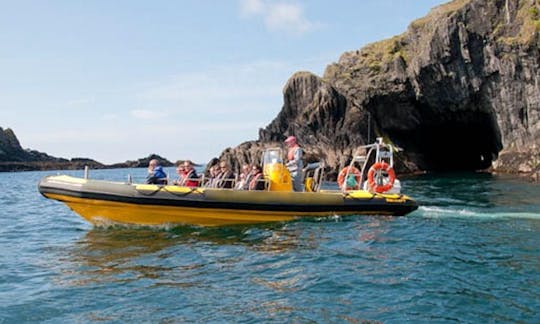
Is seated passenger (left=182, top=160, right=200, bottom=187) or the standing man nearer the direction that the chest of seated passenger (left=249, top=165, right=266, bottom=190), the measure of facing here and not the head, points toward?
the seated passenger

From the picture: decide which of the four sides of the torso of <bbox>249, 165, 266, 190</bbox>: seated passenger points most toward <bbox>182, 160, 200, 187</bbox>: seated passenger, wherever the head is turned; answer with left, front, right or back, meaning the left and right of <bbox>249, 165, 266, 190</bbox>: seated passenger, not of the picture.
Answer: front

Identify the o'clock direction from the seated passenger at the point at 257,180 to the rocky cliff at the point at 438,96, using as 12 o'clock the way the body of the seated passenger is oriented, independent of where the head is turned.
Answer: The rocky cliff is roughly at 4 o'clock from the seated passenger.

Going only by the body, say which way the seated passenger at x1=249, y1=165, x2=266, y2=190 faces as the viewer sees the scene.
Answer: to the viewer's left

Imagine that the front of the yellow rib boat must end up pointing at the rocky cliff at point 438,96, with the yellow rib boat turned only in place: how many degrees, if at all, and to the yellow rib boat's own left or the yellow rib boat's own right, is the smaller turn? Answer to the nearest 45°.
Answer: approximately 135° to the yellow rib boat's own right

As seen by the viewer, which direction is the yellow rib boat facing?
to the viewer's left

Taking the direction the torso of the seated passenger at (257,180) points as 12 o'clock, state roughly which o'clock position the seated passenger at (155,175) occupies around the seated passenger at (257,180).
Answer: the seated passenger at (155,175) is roughly at 12 o'clock from the seated passenger at (257,180).
